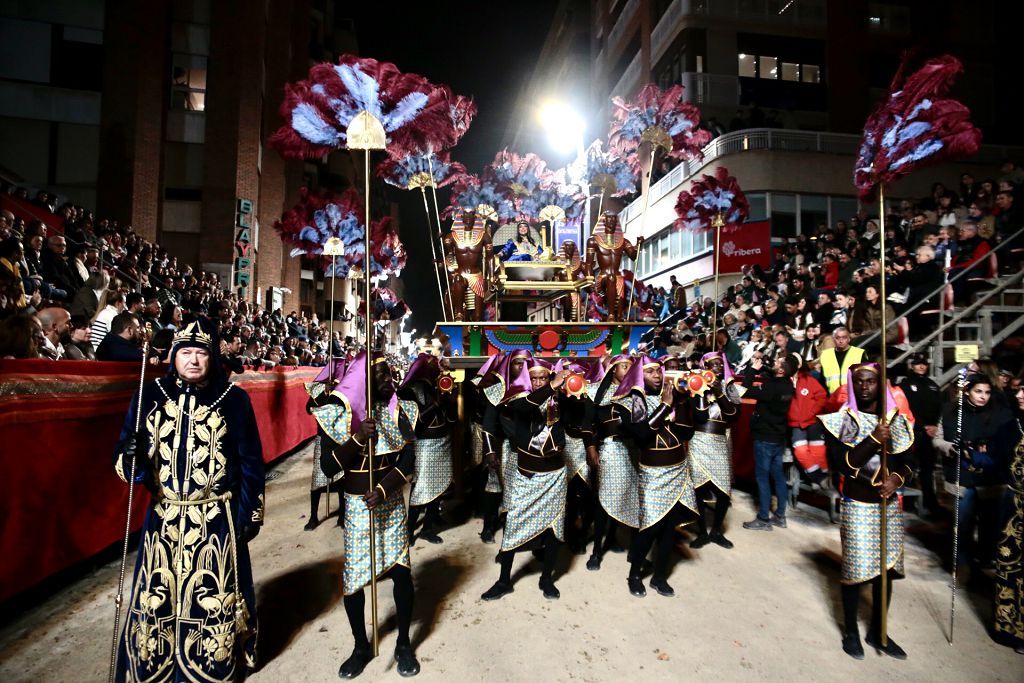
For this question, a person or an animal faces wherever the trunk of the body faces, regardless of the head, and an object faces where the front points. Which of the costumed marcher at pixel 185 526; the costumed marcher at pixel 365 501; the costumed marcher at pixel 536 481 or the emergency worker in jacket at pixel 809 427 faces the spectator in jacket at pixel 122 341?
the emergency worker in jacket at pixel 809 427

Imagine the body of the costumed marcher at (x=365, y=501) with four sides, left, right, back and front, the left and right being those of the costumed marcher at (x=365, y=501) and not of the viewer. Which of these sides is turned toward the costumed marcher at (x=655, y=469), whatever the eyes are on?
left

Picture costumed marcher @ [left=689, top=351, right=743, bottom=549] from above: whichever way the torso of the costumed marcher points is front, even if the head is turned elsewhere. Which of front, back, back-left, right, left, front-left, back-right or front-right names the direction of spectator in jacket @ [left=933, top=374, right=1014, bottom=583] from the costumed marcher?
left

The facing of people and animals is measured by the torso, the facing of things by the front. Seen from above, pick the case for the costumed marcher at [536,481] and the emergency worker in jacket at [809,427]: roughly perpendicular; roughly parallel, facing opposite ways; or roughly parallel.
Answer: roughly perpendicular

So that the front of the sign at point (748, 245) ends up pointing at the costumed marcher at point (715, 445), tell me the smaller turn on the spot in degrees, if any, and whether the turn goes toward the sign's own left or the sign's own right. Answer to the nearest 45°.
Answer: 0° — it already faces them

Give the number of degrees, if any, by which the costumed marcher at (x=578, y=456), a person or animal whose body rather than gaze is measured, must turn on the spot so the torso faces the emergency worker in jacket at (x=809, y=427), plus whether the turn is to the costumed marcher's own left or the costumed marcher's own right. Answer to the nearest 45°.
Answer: approximately 135° to the costumed marcher's own left

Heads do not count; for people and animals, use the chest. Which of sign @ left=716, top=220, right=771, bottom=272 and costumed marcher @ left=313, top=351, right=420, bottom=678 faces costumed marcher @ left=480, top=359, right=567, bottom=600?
the sign

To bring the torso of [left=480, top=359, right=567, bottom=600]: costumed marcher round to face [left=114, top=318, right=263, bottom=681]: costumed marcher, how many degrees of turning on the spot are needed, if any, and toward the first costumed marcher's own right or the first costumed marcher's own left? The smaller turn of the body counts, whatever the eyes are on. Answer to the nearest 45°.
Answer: approximately 45° to the first costumed marcher's own right

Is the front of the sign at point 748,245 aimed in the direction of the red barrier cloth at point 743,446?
yes

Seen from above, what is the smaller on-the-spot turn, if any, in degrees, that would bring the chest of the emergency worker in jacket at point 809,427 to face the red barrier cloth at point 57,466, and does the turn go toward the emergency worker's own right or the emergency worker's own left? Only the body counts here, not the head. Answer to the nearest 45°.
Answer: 0° — they already face it

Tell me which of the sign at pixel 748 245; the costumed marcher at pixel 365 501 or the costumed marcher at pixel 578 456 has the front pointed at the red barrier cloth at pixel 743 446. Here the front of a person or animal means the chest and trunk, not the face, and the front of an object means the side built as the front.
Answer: the sign

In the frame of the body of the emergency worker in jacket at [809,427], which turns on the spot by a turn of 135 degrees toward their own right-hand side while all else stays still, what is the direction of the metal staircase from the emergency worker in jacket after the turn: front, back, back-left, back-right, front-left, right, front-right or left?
front-right
